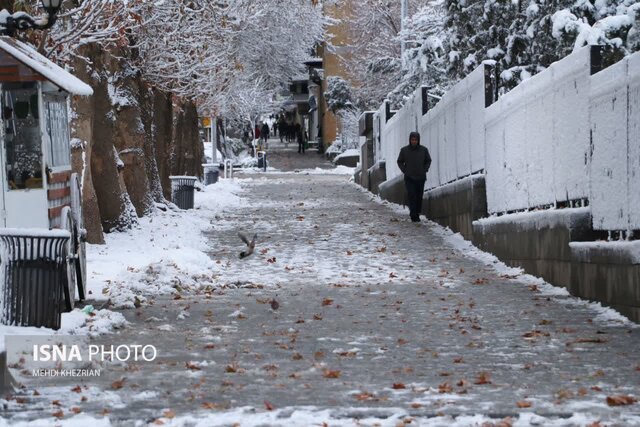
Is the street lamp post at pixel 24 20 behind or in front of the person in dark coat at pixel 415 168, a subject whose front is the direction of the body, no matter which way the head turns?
in front

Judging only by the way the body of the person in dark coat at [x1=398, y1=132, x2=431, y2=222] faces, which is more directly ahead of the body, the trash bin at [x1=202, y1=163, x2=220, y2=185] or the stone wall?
the stone wall

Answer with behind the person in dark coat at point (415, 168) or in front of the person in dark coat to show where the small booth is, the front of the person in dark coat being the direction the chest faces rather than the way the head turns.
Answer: in front

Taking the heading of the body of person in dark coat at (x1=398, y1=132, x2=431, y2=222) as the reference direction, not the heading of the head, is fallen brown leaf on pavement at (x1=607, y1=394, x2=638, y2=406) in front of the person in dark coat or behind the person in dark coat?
in front

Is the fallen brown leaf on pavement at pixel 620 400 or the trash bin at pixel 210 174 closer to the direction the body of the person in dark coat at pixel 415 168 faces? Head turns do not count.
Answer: the fallen brown leaf on pavement

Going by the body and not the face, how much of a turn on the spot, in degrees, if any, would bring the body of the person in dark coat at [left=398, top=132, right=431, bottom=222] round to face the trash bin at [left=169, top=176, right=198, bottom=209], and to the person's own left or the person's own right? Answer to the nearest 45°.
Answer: approximately 135° to the person's own right

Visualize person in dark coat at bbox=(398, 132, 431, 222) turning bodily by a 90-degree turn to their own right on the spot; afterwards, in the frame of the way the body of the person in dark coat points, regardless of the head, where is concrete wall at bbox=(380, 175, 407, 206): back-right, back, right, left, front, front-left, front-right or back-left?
right

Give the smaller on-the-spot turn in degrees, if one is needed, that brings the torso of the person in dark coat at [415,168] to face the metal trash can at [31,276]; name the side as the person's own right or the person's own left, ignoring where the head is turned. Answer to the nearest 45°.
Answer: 0° — they already face it

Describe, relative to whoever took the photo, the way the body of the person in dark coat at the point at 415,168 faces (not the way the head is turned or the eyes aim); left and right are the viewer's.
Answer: facing the viewer

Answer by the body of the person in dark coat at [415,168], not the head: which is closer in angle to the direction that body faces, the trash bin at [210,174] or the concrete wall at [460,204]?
the concrete wall
